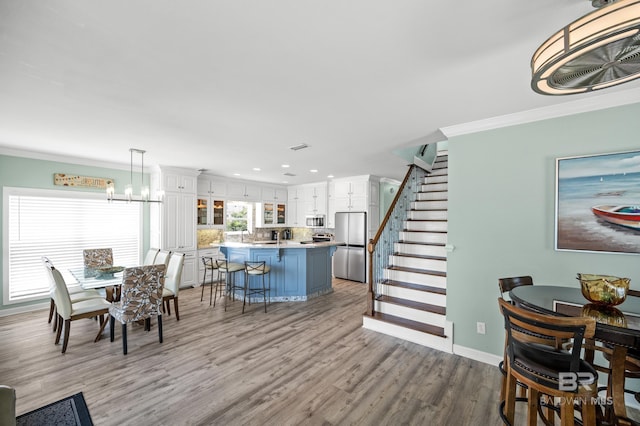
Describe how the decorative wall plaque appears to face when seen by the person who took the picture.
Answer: facing the viewer and to the right of the viewer

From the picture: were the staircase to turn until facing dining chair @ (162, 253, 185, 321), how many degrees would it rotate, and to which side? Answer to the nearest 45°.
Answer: approximately 45° to its right

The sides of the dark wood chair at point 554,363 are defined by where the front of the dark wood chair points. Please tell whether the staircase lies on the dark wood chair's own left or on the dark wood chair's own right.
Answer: on the dark wood chair's own left

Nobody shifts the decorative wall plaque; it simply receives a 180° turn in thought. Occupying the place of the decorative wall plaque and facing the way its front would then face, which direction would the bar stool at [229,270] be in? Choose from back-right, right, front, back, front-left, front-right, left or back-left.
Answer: back

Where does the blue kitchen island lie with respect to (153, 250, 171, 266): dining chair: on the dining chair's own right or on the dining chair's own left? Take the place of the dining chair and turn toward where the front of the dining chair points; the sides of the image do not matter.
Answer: on the dining chair's own left

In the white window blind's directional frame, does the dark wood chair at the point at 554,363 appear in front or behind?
in front

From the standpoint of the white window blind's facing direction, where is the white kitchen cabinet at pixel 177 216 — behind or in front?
in front

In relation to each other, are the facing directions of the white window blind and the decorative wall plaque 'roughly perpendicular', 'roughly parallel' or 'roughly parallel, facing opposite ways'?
roughly parallel

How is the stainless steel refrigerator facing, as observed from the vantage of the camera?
facing the viewer and to the left of the viewer
